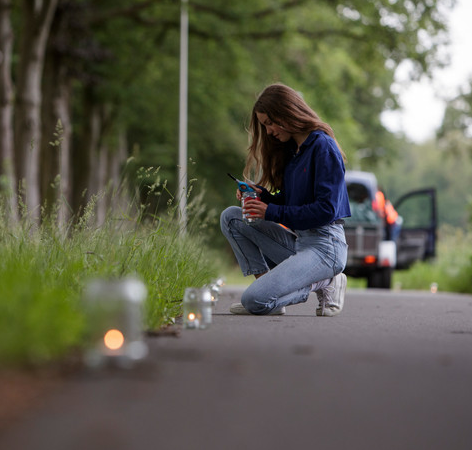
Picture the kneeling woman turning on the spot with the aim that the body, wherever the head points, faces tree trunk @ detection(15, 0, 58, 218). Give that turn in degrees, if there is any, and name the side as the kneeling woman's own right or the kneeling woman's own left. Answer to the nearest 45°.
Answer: approximately 45° to the kneeling woman's own right

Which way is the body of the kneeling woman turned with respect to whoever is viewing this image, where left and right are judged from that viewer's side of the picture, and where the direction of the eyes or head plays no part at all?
facing to the left of the viewer

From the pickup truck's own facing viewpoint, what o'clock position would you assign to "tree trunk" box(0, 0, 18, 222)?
The tree trunk is roughly at 9 o'clock from the pickup truck.

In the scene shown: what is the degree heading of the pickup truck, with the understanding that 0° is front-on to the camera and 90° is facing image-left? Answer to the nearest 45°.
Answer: approximately 180°

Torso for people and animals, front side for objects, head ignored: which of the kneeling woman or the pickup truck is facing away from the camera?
the pickup truck

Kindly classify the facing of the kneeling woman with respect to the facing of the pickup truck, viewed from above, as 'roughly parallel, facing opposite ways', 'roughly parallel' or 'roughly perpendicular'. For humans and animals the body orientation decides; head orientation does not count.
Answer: roughly perpendicular

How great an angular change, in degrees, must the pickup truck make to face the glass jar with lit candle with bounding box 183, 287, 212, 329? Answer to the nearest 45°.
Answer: approximately 180°

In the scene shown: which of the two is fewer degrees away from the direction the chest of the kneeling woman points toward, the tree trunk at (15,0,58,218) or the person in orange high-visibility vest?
the tree trunk

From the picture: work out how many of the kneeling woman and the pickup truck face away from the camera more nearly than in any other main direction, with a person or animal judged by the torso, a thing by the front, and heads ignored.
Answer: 1

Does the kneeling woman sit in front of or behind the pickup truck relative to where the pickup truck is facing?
behind

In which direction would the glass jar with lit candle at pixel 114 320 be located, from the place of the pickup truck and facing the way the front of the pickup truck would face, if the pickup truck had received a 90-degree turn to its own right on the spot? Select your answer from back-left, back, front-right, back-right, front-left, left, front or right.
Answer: right
